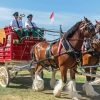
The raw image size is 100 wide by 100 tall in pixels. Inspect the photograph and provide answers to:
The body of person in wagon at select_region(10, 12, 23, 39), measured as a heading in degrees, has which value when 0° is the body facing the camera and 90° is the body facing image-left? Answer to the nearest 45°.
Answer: approximately 315°

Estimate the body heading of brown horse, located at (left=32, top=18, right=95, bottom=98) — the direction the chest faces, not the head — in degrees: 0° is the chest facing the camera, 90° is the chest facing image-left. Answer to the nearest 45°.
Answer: approximately 315°

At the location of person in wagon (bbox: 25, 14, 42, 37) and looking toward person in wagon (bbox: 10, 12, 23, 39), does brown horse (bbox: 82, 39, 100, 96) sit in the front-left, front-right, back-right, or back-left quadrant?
back-left

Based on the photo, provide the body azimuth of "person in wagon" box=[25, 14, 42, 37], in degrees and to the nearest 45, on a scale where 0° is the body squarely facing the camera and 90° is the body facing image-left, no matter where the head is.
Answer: approximately 315°

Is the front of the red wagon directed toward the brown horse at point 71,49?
yes

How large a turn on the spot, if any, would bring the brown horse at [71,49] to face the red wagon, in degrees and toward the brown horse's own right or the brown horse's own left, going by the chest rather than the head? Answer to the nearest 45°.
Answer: approximately 180°

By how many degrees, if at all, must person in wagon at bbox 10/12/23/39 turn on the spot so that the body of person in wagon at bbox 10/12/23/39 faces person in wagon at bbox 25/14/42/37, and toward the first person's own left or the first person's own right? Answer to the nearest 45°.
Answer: approximately 45° to the first person's own left

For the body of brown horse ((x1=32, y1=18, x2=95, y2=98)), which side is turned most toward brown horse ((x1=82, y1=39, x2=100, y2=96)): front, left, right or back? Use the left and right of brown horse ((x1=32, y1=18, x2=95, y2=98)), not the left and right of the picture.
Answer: left

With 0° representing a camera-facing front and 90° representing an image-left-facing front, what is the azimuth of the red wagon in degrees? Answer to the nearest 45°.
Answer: approximately 315°

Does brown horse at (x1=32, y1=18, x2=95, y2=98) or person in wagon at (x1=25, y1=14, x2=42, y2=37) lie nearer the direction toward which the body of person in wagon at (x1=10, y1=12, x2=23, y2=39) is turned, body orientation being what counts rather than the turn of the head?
the brown horse
